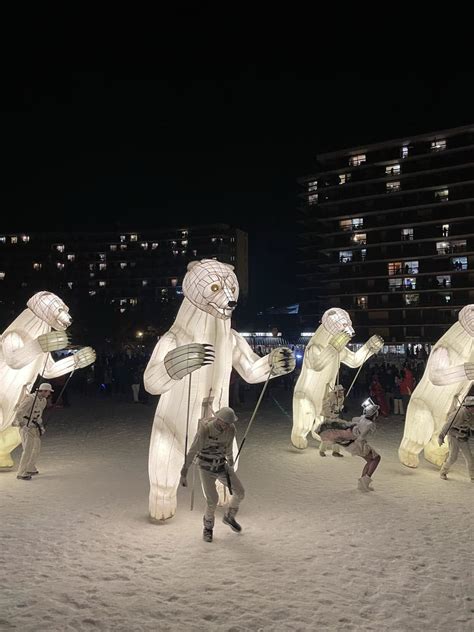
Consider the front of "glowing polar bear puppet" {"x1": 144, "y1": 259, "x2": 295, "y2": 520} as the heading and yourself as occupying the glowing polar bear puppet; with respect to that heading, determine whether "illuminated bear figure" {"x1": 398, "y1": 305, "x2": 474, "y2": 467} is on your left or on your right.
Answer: on your left

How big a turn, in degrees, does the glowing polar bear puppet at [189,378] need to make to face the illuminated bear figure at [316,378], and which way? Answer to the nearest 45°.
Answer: approximately 90° to its left

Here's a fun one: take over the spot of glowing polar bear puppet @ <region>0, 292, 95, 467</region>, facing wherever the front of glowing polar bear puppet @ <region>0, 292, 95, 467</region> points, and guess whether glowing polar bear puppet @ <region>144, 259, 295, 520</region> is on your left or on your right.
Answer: on your right

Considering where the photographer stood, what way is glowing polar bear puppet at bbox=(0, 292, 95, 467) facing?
facing to the right of the viewer

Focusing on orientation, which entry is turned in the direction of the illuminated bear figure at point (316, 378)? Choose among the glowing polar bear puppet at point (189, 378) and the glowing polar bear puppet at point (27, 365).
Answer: the glowing polar bear puppet at point (27, 365)

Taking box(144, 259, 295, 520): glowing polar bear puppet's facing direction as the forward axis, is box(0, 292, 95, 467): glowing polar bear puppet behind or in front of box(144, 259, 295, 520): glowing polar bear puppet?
behind

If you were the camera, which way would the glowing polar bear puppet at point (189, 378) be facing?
facing the viewer and to the right of the viewer

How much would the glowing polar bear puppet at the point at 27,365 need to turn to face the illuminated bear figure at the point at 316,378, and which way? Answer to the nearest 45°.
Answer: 0° — it already faces it
